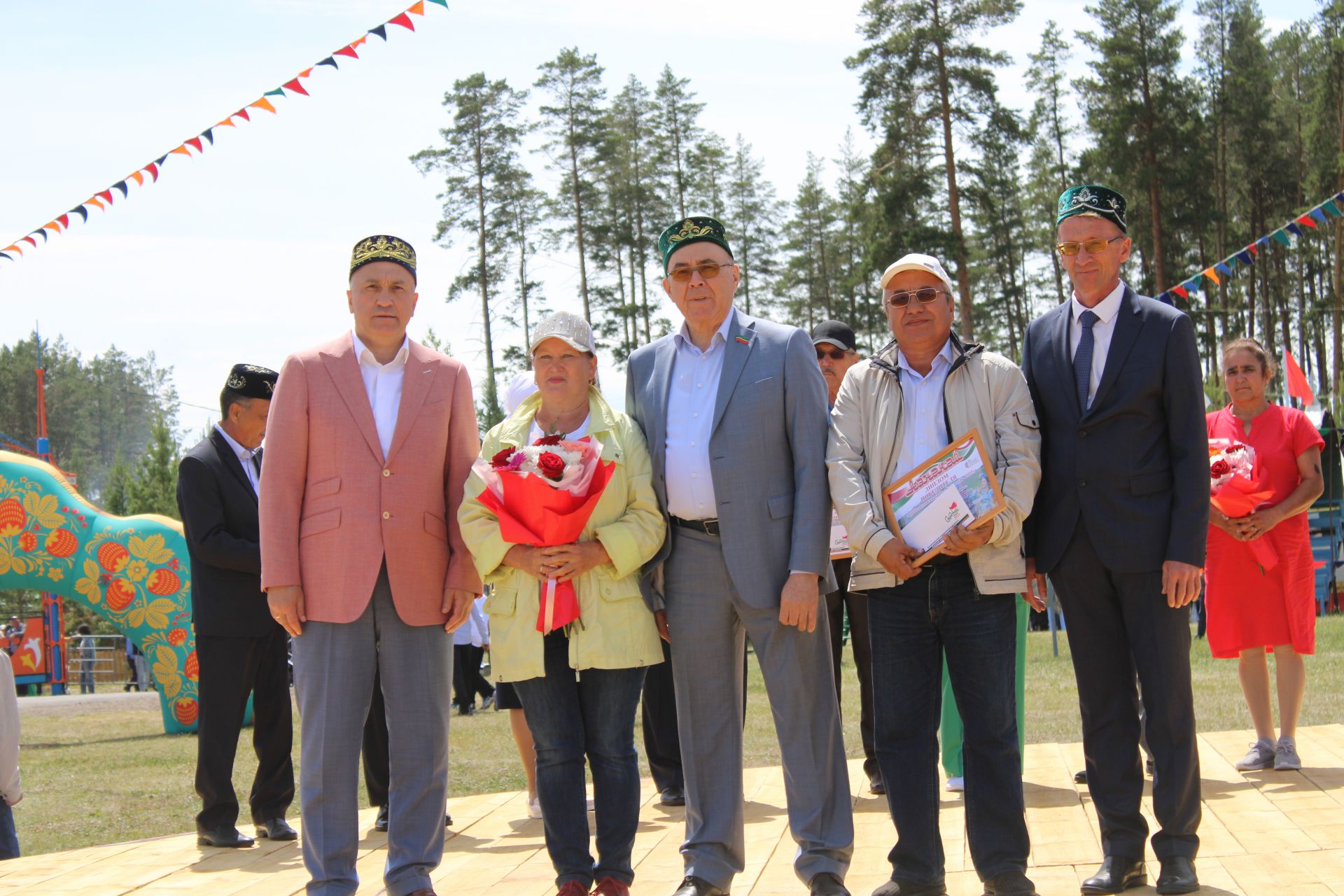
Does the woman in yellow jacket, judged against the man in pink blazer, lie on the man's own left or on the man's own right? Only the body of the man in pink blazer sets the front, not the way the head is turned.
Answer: on the man's own left

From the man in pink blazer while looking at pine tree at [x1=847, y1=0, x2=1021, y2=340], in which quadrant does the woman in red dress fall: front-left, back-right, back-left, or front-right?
front-right

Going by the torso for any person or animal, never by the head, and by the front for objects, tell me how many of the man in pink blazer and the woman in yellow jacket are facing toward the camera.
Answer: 2

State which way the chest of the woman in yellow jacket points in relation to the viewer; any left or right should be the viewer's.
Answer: facing the viewer

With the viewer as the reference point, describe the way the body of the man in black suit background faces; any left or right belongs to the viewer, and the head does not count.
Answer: facing the viewer and to the right of the viewer

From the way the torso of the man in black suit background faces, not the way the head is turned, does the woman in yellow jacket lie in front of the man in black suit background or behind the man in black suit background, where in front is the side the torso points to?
in front

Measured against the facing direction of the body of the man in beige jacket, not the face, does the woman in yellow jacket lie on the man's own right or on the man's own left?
on the man's own right

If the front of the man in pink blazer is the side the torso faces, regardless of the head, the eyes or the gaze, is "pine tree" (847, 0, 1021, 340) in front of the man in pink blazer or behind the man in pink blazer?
behind

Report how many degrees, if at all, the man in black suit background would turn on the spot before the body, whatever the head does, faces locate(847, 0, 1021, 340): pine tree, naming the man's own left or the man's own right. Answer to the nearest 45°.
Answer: approximately 90° to the man's own left

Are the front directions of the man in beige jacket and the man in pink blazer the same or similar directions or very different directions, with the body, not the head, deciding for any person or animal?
same or similar directions

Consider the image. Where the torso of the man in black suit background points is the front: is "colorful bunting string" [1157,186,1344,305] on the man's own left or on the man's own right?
on the man's own left

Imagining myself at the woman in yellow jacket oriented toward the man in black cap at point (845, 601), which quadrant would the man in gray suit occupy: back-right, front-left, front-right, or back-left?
front-right

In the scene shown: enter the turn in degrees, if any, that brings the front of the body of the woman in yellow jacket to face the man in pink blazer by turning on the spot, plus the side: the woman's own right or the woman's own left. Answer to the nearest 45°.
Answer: approximately 90° to the woman's own right
